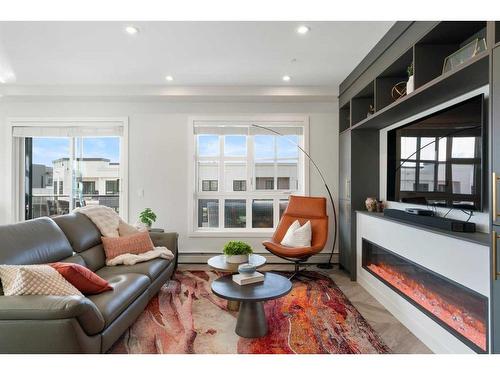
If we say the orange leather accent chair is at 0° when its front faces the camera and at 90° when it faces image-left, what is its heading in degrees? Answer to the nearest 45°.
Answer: approximately 45°

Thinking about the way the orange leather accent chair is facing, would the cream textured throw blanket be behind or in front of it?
in front

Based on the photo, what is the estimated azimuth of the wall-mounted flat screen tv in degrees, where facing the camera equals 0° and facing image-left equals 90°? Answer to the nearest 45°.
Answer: approximately 45°

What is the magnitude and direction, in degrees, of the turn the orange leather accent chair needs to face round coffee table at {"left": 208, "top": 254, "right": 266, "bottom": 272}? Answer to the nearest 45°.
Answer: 0° — it already faces it

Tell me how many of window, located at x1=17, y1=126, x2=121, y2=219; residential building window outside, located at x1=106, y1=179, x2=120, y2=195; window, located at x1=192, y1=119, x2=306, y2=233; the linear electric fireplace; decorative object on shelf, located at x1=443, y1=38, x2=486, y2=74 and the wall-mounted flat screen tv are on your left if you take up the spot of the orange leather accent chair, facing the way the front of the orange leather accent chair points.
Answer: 3

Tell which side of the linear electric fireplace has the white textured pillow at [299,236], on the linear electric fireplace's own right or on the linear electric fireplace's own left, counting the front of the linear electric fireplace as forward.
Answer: on the linear electric fireplace's own right

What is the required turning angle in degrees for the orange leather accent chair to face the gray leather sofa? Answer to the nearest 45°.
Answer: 0° — it already faces it

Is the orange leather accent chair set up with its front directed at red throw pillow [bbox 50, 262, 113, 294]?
yes

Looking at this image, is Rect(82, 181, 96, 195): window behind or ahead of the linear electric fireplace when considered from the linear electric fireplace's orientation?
ahead

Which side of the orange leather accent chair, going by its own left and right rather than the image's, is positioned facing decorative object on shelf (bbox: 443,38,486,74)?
left

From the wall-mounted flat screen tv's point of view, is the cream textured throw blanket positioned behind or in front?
in front
